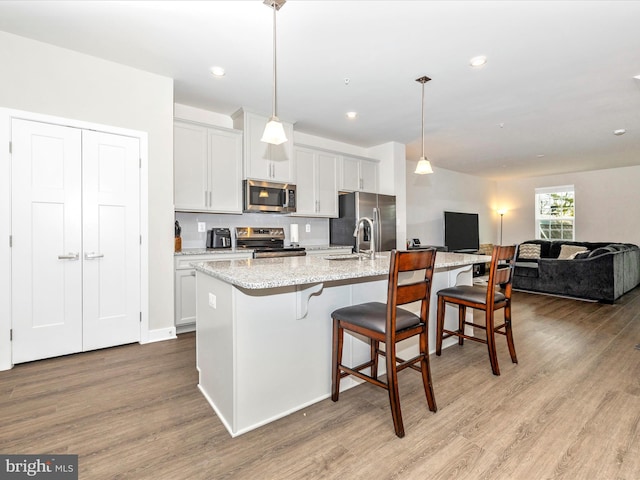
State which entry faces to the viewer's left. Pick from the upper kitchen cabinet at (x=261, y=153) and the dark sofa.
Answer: the dark sofa

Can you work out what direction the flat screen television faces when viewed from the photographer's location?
facing the viewer and to the right of the viewer

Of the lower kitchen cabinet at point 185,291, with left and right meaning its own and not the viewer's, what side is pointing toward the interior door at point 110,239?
right

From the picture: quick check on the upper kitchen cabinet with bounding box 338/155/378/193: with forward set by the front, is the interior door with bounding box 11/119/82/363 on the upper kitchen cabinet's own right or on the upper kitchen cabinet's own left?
on the upper kitchen cabinet's own right

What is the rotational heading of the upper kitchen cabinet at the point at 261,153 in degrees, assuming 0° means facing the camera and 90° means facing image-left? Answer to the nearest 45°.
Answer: approximately 315°

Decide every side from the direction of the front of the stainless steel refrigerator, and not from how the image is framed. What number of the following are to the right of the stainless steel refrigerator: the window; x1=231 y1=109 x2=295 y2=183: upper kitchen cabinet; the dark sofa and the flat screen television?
1

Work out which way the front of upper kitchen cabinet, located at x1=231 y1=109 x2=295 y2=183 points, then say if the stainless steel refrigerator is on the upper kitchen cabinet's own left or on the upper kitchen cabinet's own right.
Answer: on the upper kitchen cabinet's own left

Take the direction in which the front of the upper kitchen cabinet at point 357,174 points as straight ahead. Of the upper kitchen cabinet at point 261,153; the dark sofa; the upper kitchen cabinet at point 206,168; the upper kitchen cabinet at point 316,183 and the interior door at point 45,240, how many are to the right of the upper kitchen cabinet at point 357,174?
4

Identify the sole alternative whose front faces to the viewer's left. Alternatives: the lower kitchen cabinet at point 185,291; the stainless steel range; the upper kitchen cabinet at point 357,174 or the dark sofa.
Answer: the dark sofa

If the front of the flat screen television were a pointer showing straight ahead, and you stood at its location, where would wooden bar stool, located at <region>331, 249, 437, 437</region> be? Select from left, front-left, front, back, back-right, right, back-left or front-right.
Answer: front-right

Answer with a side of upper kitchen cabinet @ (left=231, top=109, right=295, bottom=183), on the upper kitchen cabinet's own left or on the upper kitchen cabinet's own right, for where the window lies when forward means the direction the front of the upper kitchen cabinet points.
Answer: on the upper kitchen cabinet's own left

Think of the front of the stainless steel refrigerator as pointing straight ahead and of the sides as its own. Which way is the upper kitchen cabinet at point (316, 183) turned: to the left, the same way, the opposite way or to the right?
the same way

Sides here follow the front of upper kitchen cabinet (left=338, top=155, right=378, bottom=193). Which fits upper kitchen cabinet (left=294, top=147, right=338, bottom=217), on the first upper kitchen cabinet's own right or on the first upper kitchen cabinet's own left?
on the first upper kitchen cabinet's own right

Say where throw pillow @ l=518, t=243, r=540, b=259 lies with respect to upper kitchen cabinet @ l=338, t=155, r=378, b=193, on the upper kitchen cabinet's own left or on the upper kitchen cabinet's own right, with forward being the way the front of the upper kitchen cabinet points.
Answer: on the upper kitchen cabinet's own left

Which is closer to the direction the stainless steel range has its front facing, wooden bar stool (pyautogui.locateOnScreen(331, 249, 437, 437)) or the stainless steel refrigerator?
the wooden bar stool

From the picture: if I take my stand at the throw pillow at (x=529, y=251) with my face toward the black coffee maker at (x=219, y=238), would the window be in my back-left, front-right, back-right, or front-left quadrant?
back-right

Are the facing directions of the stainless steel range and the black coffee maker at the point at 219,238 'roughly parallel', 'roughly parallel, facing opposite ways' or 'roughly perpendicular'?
roughly parallel

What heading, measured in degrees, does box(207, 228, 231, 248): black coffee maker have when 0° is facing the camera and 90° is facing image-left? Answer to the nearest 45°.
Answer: approximately 315°

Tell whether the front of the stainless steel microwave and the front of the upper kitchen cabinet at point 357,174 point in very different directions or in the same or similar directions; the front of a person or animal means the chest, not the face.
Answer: same or similar directions
